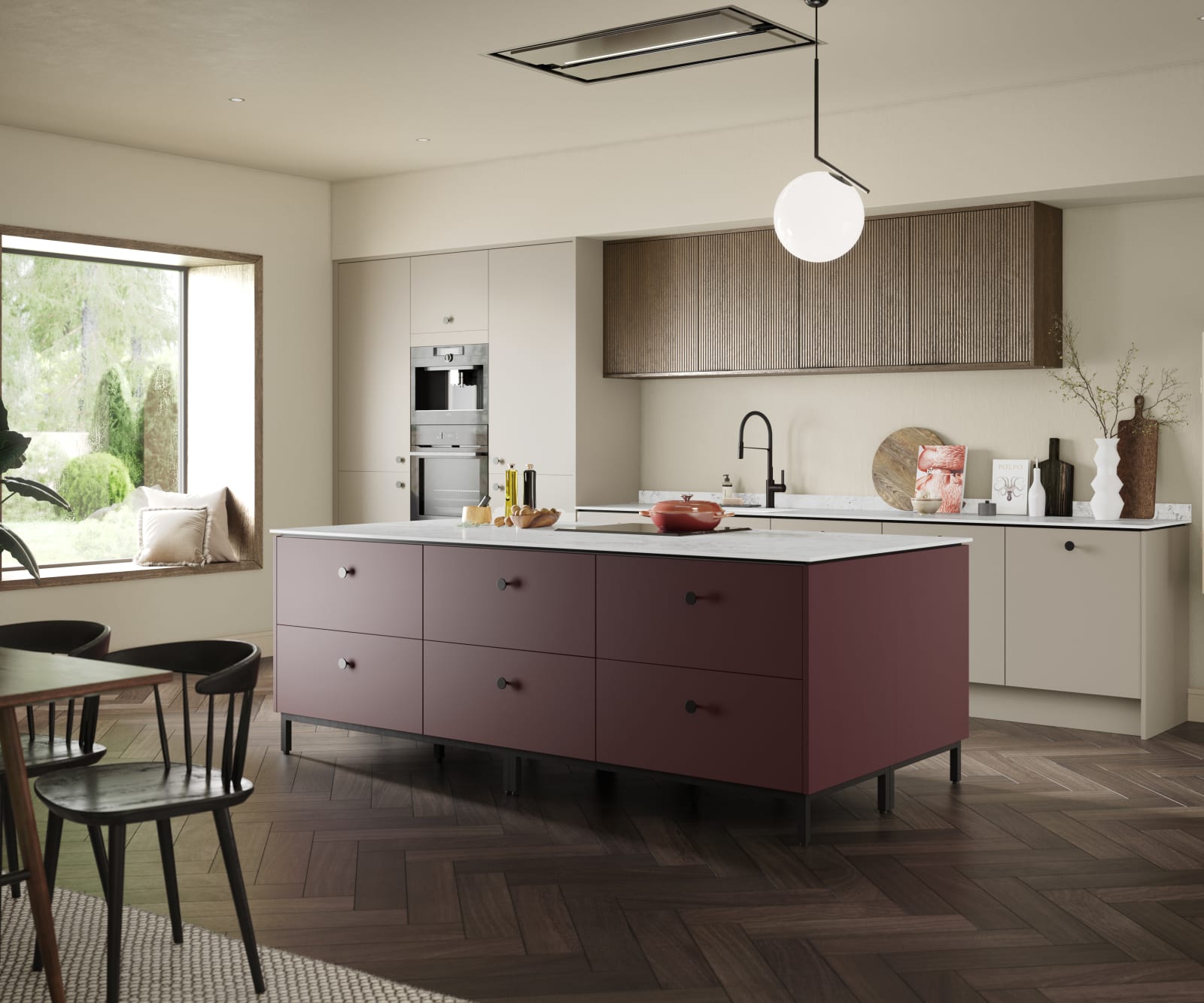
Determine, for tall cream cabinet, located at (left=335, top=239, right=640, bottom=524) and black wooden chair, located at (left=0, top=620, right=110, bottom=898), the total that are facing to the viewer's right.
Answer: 0

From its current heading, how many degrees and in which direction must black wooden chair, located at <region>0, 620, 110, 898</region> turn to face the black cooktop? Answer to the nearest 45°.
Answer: approximately 180°

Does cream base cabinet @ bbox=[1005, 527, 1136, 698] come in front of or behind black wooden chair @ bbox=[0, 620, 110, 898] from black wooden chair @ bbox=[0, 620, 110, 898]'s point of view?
behind

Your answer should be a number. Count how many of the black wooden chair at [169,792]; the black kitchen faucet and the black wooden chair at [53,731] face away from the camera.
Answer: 0

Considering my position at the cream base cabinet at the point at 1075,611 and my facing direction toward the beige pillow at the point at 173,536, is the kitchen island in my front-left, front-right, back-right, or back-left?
front-left

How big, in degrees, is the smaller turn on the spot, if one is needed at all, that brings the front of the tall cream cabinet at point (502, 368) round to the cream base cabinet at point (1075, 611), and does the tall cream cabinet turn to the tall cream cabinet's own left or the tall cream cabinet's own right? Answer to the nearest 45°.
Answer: approximately 90° to the tall cream cabinet's own left

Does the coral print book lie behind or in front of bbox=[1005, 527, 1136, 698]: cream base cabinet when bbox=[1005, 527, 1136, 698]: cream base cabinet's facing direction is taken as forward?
behind

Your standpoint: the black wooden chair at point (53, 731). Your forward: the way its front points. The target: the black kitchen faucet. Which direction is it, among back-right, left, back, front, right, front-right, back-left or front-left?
back

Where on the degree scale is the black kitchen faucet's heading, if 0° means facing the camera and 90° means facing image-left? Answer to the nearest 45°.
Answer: approximately 45°

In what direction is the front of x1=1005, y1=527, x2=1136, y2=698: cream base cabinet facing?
toward the camera

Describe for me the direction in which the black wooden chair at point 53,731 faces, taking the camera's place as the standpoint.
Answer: facing the viewer and to the left of the viewer

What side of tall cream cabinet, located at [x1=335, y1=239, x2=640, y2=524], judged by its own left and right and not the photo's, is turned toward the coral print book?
left
